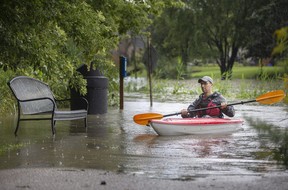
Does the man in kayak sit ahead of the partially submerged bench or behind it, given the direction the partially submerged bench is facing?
ahead

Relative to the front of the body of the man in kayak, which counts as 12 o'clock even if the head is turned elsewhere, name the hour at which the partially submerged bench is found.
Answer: The partially submerged bench is roughly at 1 o'clock from the man in kayak.

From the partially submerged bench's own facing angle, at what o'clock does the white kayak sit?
The white kayak is roughly at 11 o'clock from the partially submerged bench.

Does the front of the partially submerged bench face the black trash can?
no

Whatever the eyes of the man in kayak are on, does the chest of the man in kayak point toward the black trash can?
no

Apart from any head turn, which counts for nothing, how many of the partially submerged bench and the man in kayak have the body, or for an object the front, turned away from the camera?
0

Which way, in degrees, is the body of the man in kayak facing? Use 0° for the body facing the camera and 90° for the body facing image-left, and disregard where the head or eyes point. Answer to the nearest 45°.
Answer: approximately 45°

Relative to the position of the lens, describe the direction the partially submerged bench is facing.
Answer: facing the viewer and to the right of the viewer
